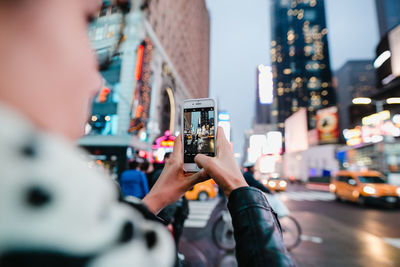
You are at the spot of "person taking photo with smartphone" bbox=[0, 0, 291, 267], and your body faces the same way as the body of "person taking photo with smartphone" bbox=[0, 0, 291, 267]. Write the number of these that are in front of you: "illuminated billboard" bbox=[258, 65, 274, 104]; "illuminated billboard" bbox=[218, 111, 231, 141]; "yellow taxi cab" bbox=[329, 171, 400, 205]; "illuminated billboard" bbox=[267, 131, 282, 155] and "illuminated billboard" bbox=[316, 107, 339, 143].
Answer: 5

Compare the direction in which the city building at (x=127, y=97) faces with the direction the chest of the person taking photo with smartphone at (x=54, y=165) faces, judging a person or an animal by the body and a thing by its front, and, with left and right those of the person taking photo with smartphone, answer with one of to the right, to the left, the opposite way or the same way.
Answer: to the right

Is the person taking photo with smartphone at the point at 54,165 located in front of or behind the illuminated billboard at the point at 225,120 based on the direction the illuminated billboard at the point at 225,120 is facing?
in front

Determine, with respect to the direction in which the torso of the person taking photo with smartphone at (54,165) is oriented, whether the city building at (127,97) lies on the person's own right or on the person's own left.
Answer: on the person's own left

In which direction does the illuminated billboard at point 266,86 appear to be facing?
toward the camera

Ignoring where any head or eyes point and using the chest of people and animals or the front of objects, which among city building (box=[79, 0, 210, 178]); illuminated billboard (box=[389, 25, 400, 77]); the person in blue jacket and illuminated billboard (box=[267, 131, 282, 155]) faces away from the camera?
the person in blue jacket

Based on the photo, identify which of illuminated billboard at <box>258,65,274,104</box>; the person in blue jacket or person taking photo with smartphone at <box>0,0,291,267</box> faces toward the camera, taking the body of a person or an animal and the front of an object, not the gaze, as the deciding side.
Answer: the illuminated billboard

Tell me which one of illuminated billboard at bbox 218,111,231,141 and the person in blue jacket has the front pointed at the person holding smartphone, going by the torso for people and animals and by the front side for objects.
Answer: the illuminated billboard

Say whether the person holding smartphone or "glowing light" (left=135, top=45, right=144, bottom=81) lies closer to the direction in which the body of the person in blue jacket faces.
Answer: the glowing light

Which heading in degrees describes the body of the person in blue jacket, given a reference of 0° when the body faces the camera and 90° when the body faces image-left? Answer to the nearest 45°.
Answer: approximately 180°

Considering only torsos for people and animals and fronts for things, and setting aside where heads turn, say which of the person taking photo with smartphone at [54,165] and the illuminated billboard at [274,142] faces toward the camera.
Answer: the illuminated billboard

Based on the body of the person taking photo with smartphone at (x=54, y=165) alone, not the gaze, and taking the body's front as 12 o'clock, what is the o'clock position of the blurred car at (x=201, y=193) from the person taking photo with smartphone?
The blurred car is roughly at 11 o'clock from the person taking photo with smartphone.

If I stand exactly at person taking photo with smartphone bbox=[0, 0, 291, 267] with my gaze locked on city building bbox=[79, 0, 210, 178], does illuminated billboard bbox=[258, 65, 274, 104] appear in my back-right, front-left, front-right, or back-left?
front-right

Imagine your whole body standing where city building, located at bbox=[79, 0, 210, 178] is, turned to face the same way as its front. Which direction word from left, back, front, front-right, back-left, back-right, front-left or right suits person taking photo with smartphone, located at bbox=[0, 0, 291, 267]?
front-right

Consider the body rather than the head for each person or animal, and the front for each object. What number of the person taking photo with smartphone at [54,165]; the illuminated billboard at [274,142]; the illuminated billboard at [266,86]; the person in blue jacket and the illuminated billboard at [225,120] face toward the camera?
3
